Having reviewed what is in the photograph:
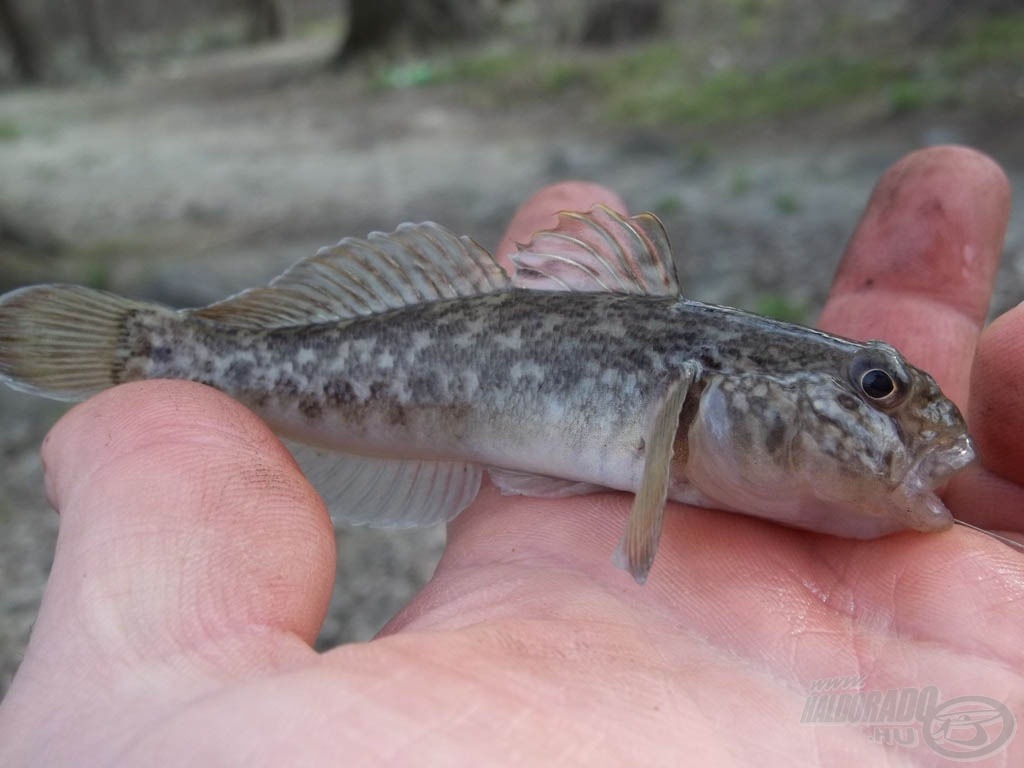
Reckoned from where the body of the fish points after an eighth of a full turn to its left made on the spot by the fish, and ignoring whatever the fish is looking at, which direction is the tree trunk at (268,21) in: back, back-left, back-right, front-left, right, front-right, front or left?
front-left

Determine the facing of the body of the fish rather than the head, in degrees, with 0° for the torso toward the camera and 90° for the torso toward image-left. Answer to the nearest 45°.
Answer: approximately 270°

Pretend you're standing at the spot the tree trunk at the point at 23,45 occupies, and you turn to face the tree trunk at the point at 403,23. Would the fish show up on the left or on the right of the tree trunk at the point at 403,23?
right

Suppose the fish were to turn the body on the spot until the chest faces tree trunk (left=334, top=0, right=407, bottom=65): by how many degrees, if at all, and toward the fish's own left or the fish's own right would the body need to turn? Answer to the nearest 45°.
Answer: approximately 90° to the fish's own left

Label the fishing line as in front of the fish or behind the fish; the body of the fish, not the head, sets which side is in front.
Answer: in front

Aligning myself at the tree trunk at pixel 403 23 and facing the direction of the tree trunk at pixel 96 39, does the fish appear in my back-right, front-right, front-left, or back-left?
back-left

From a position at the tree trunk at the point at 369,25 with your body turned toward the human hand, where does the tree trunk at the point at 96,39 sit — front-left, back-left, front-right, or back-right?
back-right

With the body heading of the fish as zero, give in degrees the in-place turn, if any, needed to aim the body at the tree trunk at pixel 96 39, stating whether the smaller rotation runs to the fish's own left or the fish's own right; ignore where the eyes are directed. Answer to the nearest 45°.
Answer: approximately 90° to the fish's own left

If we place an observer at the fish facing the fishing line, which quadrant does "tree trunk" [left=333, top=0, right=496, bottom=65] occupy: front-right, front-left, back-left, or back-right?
back-left
